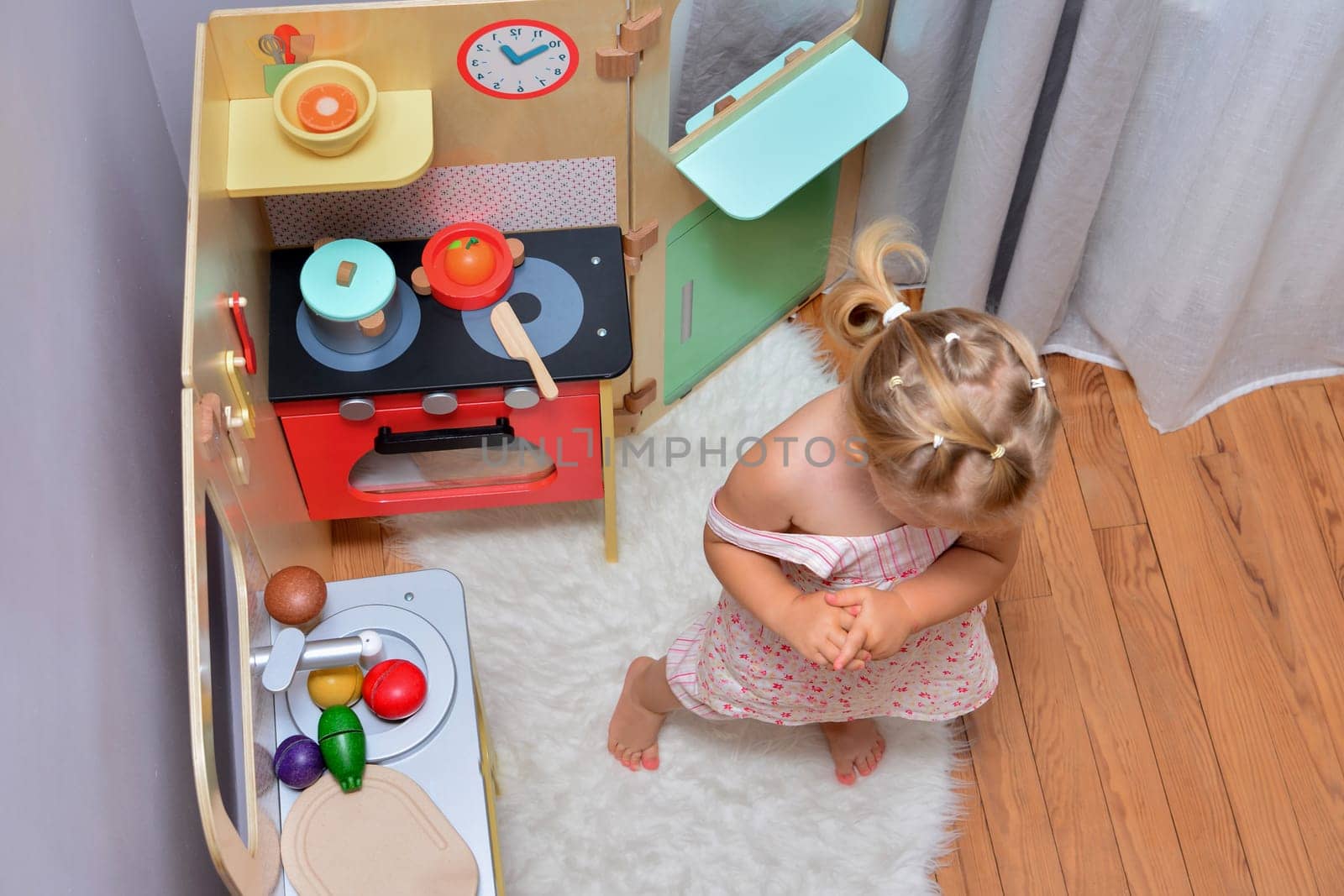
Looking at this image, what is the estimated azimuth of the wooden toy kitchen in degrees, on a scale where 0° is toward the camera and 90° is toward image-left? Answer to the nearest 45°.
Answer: approximately 0°

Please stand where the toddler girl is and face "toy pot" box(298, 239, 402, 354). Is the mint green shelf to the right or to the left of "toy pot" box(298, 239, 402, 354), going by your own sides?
right

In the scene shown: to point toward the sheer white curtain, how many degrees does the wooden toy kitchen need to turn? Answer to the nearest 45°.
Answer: approximately 90° to its left

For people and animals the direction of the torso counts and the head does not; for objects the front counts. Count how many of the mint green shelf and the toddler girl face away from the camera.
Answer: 0

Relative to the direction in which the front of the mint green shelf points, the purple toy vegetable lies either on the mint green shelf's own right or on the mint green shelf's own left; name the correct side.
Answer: on the mint green shelf's own right

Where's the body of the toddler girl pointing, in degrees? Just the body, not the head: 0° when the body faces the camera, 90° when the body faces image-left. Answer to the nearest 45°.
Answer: approximately 0°
